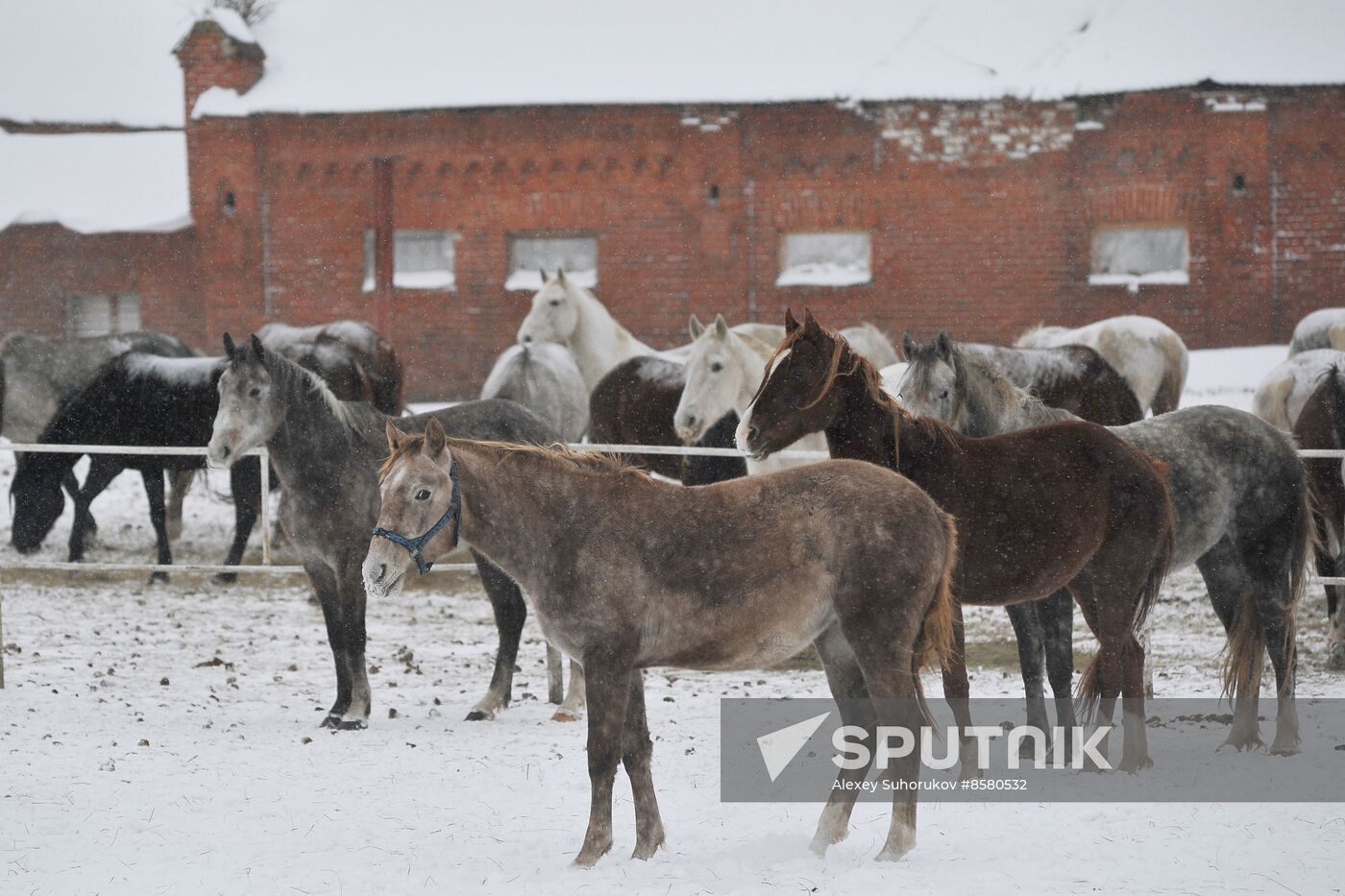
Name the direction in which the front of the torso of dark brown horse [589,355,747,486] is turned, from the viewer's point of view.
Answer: to the viewer's right

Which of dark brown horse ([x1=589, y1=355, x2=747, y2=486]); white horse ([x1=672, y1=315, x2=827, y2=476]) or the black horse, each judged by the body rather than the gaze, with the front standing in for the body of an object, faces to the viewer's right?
the dark brown horse

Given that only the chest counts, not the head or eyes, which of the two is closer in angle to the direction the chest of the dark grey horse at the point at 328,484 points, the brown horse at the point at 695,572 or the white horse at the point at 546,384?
the brown horse

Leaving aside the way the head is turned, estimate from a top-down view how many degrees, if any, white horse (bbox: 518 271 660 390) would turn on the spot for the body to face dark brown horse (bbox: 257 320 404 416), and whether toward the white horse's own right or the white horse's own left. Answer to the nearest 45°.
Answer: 0° — it already faces it

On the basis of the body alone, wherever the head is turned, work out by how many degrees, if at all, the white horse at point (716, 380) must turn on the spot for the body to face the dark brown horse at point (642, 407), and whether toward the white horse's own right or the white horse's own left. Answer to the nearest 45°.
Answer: approximately 135° to the white horse's own right

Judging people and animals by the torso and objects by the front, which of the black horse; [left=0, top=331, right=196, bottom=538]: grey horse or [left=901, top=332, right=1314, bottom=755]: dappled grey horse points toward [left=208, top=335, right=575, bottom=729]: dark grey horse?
[left=901, top=332, right=1314, bottom=755]: dappled grey horse

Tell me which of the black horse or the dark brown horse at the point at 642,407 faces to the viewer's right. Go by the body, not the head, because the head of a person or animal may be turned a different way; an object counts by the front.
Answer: the dark brown horse
